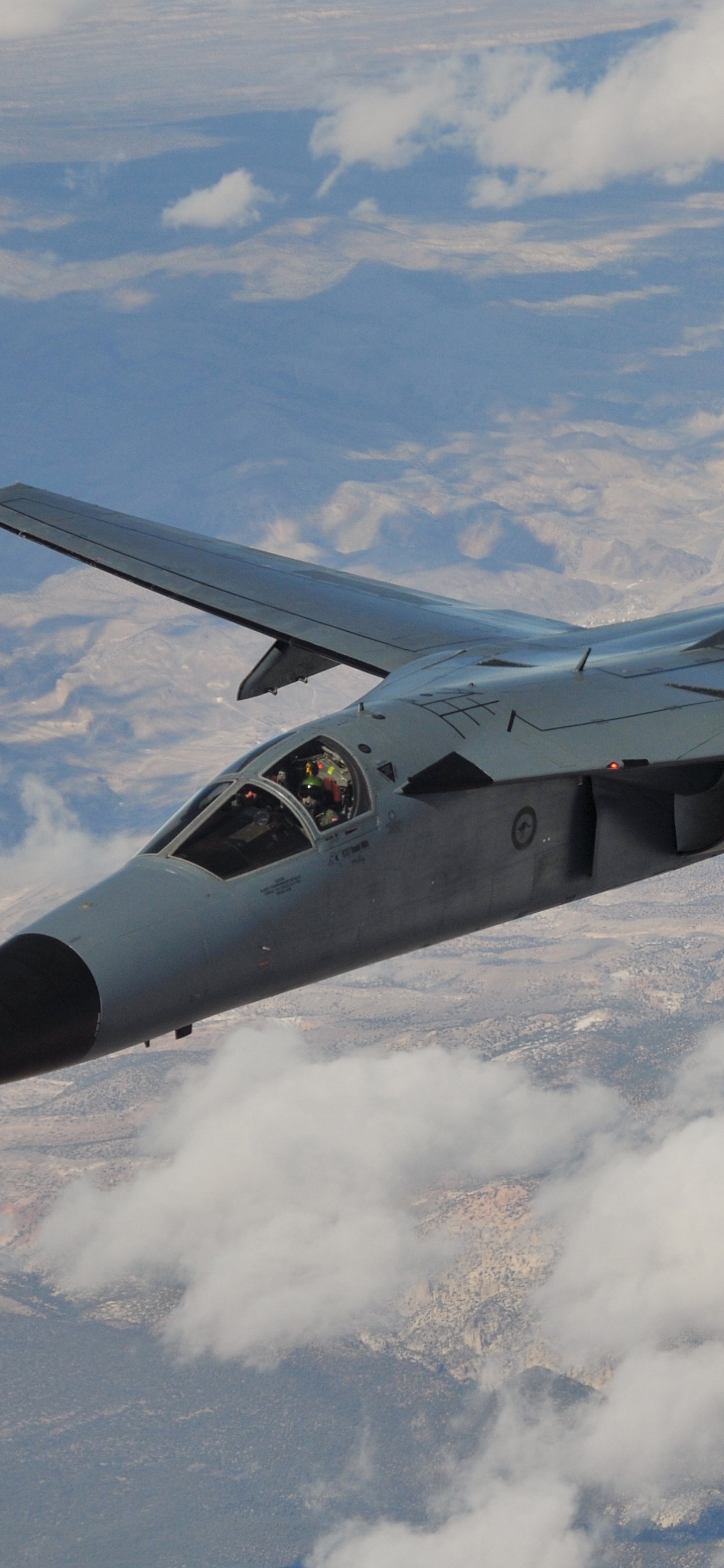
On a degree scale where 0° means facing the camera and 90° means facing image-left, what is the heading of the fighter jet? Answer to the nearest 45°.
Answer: approximately 45°

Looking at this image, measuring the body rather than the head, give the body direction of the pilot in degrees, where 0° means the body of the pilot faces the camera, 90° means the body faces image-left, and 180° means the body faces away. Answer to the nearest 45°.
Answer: approximately 45°
